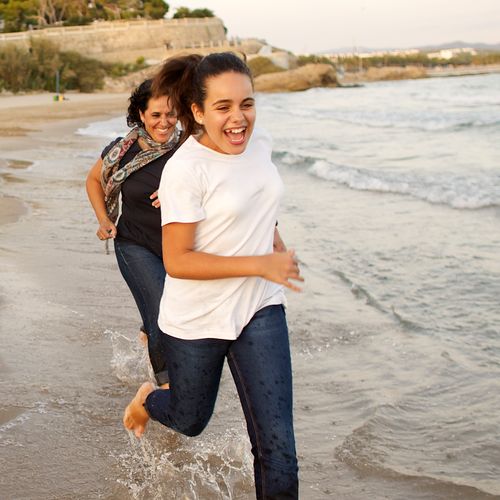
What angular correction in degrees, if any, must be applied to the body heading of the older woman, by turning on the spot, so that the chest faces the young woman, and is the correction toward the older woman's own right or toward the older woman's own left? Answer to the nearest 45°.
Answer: approximately 45° to the older woman's own right

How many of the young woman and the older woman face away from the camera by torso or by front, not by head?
0

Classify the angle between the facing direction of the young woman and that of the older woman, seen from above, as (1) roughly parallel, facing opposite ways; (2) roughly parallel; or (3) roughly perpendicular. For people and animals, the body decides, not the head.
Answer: roughly parallel
